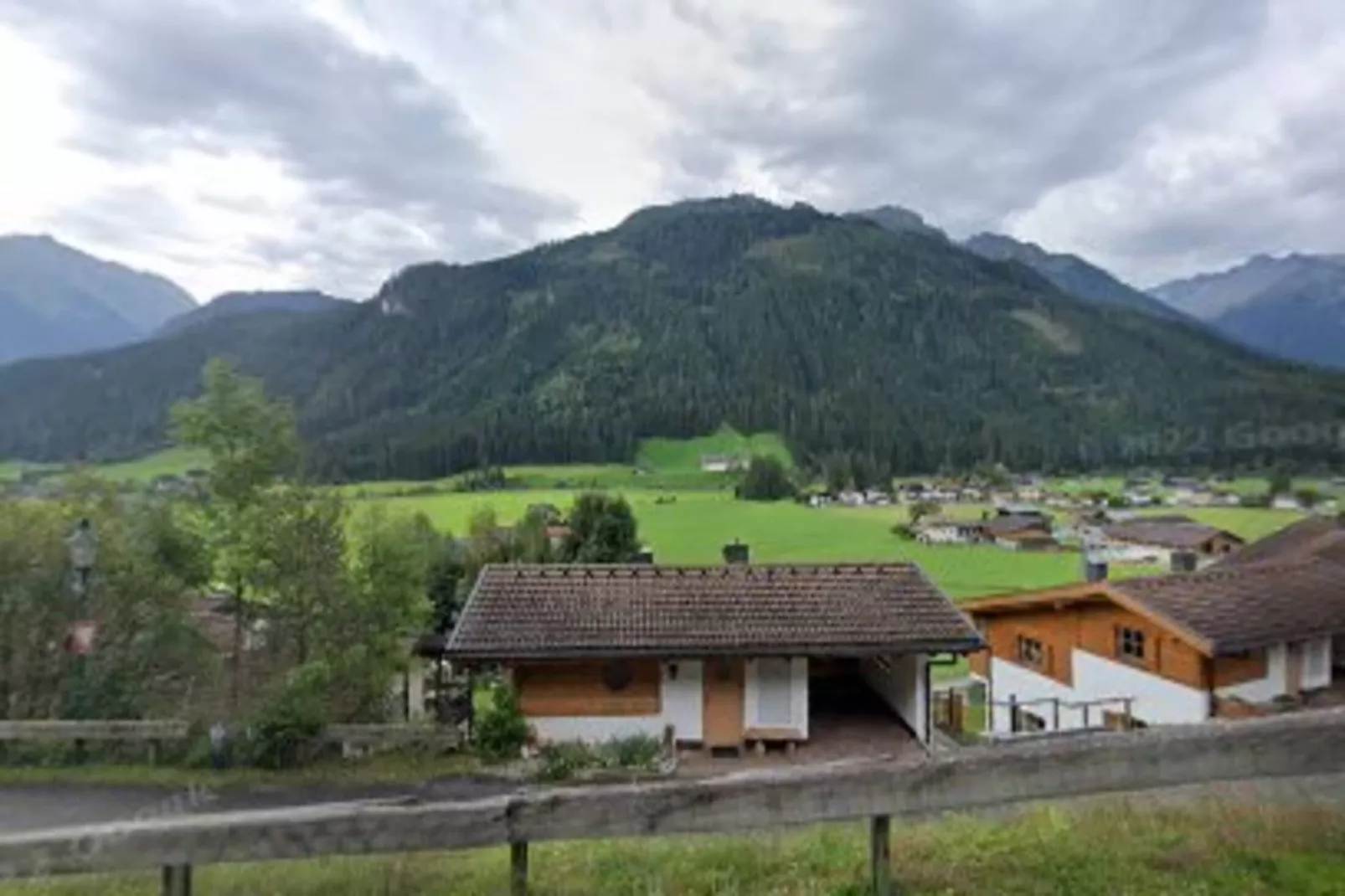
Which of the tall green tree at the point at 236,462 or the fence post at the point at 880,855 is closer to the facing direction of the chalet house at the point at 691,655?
the fence post

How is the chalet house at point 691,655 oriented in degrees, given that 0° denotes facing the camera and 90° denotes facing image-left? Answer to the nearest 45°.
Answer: approximately 0°

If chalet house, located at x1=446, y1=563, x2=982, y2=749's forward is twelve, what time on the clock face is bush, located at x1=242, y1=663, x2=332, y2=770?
The bush is roughly at 3 o'clock from the chalet house.

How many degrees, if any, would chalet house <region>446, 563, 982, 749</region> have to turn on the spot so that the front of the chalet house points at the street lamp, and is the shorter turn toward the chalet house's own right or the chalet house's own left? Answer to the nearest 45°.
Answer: approximately 90° to the chalet house's own right

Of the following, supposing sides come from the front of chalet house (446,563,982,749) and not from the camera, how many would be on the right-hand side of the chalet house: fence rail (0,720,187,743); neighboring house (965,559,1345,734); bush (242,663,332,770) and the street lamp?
3

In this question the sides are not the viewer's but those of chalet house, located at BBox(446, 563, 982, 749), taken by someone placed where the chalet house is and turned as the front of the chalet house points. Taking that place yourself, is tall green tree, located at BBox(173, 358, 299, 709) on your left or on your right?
on your right

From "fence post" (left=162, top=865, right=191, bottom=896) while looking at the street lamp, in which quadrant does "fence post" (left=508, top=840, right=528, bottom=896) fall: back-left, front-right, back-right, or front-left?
back-right

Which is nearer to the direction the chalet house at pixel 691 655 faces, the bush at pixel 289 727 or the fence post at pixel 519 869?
the fence post

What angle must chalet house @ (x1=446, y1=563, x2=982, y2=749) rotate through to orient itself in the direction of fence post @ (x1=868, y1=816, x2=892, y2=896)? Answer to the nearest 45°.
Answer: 0° — it already faces it

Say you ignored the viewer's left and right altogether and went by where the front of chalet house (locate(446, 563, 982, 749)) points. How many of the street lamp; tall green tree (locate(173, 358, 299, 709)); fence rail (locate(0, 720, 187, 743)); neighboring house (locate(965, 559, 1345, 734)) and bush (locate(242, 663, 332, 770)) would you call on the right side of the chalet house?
4
